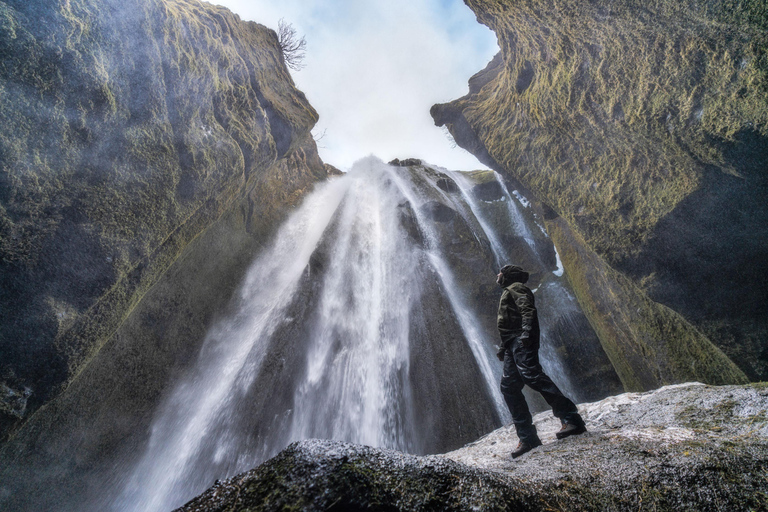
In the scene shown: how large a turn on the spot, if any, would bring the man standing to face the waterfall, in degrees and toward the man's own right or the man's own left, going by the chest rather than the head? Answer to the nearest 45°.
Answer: approximately 45° to the man's own right

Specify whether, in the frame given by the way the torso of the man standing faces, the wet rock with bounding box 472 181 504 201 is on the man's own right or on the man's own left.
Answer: on the man's own right

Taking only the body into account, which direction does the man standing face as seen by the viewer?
to the viewer's left
